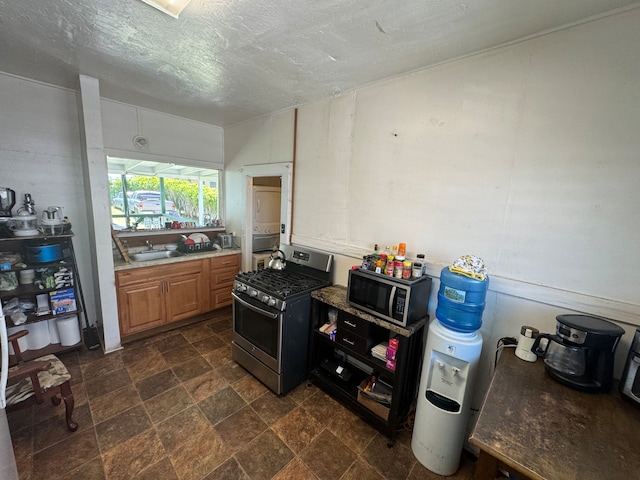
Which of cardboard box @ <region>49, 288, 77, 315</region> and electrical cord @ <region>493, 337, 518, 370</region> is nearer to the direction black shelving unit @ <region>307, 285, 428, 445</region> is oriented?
the cardboard box

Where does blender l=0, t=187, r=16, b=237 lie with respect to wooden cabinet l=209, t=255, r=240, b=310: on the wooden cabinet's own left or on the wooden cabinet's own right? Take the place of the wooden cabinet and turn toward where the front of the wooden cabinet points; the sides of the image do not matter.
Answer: on the wooden cabinet's own right

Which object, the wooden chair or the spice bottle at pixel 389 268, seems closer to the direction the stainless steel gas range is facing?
the wooden chair

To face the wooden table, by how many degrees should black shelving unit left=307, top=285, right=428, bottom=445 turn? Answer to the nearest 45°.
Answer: approximately 90° to its left

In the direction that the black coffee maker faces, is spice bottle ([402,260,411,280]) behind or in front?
in front

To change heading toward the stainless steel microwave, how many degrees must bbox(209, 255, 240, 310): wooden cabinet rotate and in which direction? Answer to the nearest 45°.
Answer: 0° — it already faces it

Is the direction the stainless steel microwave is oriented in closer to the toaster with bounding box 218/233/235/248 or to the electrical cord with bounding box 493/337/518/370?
the toaster

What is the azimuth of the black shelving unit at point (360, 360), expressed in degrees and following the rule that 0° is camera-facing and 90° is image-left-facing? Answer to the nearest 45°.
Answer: approximately 45°

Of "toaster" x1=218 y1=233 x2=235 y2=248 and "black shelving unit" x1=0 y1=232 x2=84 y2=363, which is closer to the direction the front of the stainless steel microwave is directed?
the black shelving unit

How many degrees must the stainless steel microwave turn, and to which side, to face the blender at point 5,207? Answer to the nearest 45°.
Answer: approximately 45° to its right

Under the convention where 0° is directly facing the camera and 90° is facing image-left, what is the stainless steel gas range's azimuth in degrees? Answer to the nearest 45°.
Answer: approximately 45°

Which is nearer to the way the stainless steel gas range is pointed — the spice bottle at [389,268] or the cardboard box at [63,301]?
the cardboard box

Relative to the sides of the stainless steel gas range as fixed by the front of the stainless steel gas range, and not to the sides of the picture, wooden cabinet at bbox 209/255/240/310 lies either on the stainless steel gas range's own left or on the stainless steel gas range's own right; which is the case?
on the stainless steel gas range's own right

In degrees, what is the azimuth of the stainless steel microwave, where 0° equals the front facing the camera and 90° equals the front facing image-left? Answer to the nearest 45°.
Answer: approximately 45°
